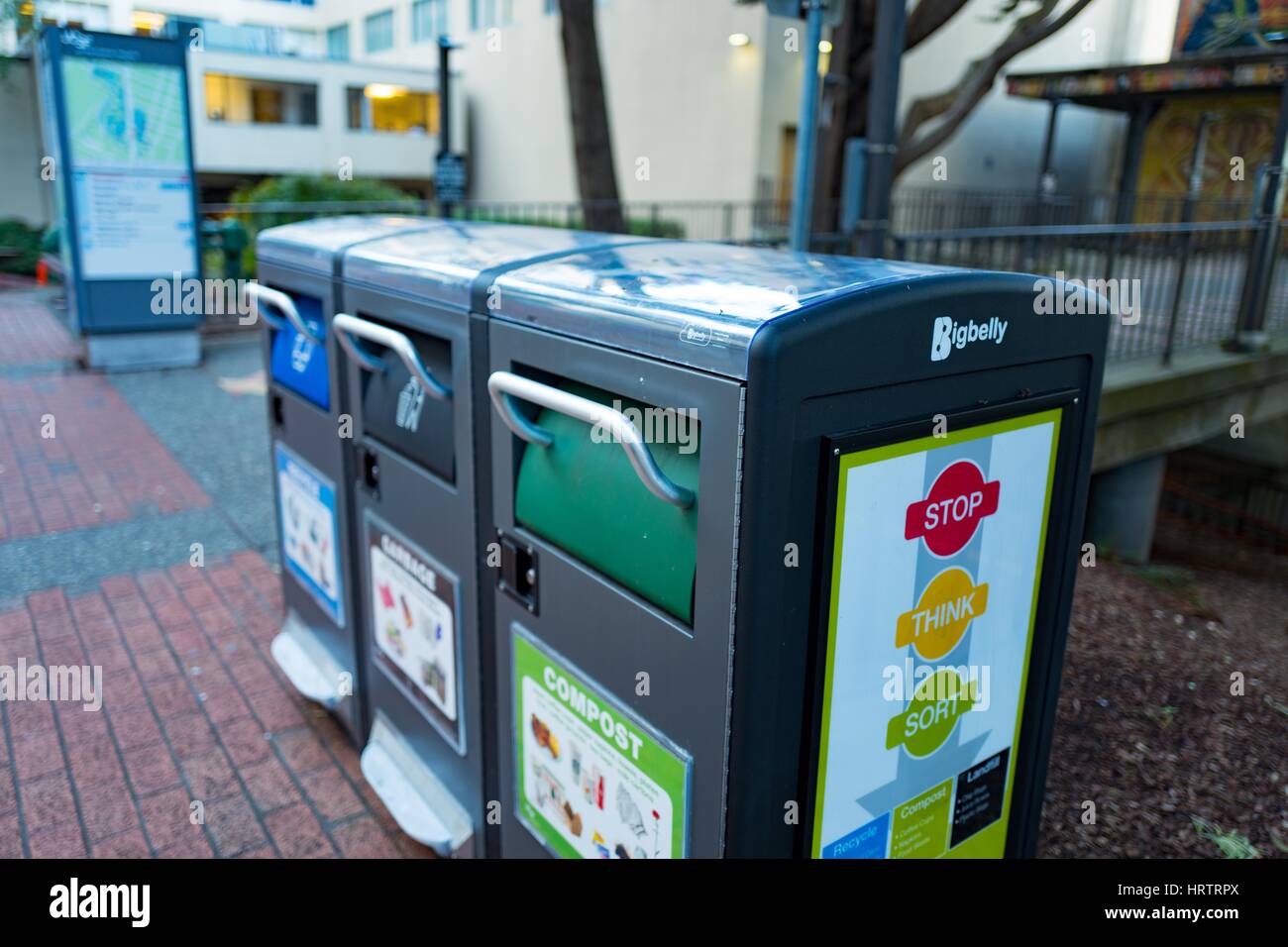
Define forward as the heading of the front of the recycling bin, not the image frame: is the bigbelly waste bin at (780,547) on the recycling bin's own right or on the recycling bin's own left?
on the recycling bin's own left

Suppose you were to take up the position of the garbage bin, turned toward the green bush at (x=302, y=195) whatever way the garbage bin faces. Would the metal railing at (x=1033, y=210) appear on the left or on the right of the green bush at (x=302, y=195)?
right

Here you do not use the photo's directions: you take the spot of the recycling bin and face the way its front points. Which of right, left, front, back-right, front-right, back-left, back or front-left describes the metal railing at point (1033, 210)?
back

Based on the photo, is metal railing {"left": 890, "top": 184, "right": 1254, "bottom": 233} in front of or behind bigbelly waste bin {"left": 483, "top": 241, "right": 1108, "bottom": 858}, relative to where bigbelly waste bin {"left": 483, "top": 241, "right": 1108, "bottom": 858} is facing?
behind

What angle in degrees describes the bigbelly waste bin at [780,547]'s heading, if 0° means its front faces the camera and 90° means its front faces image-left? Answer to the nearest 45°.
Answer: approximately 45°

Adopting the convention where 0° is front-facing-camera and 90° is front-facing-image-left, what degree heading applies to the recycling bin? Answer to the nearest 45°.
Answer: approximately 45°

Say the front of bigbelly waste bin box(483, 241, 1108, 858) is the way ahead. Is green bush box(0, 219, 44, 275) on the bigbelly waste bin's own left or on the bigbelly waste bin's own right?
on the bigbelly waste bin's own right

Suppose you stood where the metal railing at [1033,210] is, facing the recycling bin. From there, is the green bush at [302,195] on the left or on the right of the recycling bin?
right

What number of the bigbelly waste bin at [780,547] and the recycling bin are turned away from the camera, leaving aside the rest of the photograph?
0
